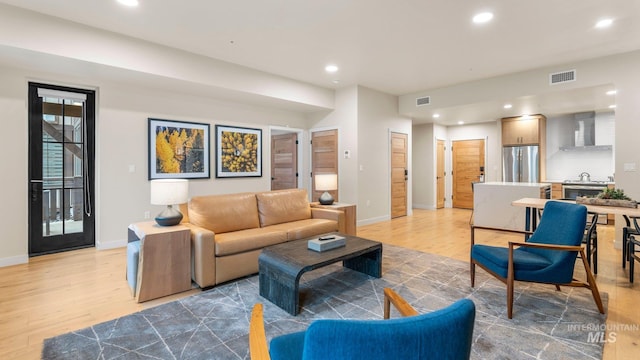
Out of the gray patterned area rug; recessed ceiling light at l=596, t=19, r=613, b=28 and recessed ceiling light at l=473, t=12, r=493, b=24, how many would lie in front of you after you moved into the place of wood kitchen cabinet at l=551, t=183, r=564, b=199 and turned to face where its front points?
3

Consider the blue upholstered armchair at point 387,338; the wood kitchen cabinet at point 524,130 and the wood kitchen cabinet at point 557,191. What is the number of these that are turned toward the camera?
2

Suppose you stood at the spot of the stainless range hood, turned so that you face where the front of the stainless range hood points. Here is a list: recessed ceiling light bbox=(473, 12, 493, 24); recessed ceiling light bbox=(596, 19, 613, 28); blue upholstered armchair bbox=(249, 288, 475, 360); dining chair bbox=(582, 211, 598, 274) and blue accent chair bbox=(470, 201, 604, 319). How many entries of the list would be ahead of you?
5

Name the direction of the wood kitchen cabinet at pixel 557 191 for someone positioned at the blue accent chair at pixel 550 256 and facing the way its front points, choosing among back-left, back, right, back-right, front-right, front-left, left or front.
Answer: back-right

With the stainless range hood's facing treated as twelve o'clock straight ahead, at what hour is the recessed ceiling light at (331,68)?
The recessed ceiling light is roughly at 1 o'clock from the stainless range hood.

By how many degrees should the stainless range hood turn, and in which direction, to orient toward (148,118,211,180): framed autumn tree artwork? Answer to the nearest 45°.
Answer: approximately 45° to its right

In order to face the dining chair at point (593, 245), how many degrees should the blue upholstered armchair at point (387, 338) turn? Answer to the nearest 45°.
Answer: approximately 90° to its right

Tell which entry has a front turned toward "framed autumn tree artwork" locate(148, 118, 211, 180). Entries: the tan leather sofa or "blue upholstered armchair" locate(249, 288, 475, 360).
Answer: the blue upholstered armchair

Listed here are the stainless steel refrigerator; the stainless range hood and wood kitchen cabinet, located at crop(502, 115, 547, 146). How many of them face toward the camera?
3

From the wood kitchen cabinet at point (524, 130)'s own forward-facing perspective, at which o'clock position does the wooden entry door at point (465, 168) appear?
The wooden entry door is roughly at 4 o'clock from the wood kitchen cabinet.

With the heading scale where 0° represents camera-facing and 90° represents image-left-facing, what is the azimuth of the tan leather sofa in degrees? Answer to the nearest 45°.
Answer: approximately 315°

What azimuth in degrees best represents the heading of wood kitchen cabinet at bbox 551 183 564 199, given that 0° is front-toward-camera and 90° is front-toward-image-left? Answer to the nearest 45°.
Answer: approximately 0°

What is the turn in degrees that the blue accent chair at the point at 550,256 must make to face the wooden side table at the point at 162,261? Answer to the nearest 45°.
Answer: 0° — it already faces it

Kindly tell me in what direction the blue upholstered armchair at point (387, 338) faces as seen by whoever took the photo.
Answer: facing away from the viewer and to the left of the viewer

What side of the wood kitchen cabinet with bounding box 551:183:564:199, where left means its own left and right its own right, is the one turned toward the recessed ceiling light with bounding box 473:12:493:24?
front
